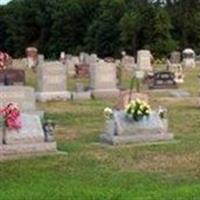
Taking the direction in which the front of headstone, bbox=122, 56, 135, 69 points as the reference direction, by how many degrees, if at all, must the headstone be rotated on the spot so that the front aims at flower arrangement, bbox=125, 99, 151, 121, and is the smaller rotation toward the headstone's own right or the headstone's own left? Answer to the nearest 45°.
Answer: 0° — it already faces it

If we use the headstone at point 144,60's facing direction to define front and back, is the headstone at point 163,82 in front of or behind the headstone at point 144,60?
in front

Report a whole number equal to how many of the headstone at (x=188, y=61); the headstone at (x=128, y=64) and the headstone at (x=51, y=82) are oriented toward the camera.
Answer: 3

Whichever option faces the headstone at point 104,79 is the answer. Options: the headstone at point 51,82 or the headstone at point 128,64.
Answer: the headstone at point 128,64

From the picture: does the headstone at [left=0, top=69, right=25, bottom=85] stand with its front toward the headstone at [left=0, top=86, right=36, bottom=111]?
yes

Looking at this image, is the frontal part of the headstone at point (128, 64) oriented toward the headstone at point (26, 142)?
yes

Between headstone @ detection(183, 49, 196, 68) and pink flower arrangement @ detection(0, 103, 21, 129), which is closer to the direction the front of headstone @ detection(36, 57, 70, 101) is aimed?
the pink flower arrangement

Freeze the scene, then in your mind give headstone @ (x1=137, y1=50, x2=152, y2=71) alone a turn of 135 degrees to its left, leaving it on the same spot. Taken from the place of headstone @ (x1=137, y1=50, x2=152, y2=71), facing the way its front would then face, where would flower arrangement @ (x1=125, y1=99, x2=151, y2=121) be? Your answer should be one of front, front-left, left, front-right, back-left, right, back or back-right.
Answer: back-right

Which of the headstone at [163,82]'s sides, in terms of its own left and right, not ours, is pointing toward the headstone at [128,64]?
back

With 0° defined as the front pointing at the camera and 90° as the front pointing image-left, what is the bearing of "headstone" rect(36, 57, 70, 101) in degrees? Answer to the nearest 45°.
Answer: approximately 0°
